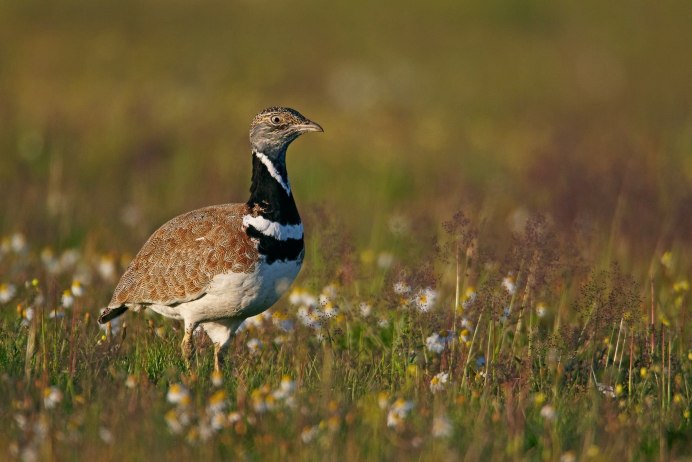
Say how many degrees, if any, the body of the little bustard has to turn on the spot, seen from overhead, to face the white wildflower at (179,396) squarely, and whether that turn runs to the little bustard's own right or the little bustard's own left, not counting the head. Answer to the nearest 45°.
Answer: approximately 90° to the little bustard's own right

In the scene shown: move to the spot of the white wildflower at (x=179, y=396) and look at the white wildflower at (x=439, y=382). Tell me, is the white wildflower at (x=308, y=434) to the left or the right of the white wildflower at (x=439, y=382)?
right

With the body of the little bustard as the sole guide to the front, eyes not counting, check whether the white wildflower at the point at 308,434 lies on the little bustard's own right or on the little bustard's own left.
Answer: on the little bustard's own right

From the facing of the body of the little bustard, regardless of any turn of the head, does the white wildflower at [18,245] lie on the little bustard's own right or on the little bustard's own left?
on the little bustard's own left

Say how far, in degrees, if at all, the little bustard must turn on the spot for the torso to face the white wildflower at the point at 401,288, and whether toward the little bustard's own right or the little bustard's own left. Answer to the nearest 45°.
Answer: approximately 45° to the little bustard's own left

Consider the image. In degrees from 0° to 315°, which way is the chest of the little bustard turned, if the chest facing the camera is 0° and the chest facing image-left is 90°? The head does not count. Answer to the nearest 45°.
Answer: approximately 270°

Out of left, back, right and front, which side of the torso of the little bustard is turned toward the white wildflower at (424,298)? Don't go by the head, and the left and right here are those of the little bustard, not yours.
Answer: front

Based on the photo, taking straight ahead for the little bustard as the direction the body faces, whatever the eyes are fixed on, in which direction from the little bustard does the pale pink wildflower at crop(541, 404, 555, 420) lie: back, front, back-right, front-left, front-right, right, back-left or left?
front-right

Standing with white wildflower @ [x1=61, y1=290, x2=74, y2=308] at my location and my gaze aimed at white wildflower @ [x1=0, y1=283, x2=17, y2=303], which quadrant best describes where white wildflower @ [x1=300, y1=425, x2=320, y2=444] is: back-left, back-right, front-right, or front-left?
back-left

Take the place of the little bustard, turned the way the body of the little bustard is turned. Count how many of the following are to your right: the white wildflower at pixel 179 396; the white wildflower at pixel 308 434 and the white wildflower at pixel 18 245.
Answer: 2

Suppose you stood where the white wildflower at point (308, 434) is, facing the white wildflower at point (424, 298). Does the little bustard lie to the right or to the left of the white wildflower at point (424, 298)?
left

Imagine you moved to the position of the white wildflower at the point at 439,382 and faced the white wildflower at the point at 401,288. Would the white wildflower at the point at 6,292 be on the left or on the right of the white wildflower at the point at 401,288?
left

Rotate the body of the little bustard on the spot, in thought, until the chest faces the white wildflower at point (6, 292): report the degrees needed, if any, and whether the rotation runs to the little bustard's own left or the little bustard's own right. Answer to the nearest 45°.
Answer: approximately 135° to the little bustard's own left

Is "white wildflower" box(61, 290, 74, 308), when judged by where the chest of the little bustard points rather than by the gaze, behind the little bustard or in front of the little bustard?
behind
